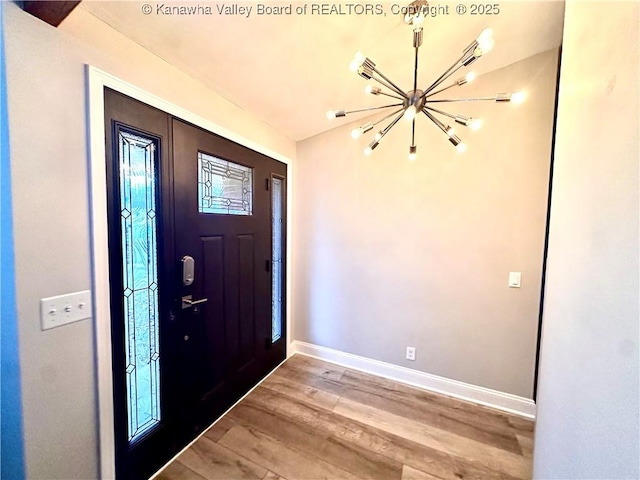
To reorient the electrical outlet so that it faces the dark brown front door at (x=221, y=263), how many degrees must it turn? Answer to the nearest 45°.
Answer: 0° — it already faces it

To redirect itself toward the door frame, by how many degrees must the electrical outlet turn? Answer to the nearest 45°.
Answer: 0° — it already faces it

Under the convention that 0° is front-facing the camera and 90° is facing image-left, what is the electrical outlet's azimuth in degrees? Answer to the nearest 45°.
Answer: approximately 45°

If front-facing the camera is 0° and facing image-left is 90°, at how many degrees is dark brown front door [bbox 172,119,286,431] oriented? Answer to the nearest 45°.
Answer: approximately 315°
